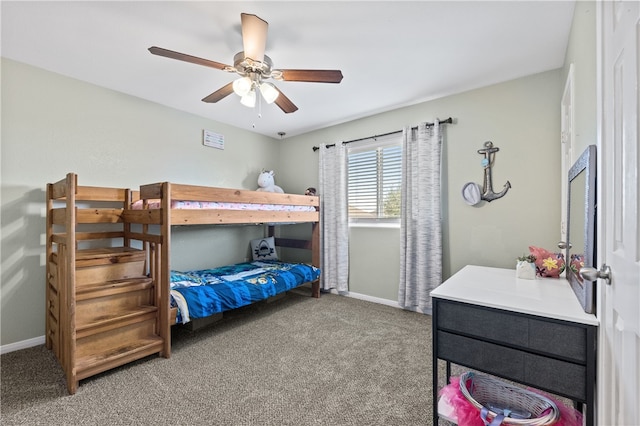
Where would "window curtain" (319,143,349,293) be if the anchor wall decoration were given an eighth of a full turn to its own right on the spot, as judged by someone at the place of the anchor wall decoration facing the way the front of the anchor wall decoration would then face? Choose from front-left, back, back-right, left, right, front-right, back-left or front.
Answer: front-right

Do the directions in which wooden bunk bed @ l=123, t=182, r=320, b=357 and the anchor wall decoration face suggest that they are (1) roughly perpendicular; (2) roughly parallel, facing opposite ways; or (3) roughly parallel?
roughly perpendicular

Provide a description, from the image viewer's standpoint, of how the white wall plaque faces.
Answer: facing the viewer and to the right of the viewer

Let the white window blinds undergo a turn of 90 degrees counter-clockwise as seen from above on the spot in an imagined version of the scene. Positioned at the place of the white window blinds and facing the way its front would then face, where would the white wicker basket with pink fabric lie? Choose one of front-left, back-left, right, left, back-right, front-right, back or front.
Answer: front-right

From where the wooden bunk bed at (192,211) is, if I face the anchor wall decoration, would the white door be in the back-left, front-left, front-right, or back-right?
front-right

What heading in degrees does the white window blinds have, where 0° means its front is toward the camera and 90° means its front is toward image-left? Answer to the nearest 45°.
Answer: approximately 45°

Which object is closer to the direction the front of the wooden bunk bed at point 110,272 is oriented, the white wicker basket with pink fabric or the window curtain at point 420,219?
the white wicker basket with pink fabric

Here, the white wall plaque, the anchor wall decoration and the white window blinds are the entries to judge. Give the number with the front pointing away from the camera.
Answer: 0

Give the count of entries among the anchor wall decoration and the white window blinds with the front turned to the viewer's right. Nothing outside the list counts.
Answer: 0

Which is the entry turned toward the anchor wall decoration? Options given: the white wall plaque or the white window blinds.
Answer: the white wall plaque

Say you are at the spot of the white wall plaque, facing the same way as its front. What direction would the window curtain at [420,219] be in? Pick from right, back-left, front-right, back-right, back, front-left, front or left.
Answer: front

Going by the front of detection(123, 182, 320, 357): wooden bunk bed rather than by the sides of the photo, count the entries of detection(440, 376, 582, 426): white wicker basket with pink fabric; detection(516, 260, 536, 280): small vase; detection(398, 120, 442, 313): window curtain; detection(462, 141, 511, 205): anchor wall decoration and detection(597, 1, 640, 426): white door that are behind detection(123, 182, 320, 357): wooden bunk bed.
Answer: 0

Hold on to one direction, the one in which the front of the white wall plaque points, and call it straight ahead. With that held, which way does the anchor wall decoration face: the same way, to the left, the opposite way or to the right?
to the right
